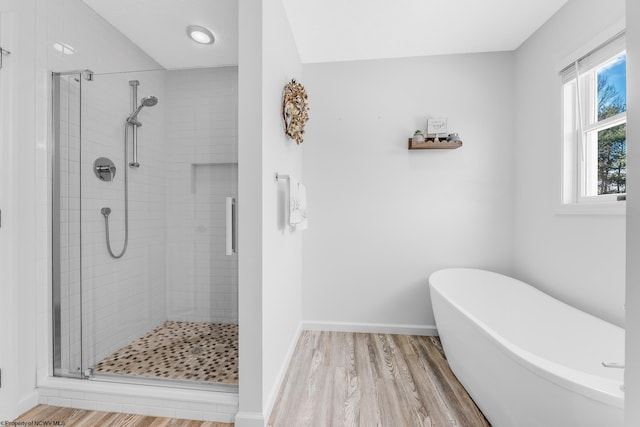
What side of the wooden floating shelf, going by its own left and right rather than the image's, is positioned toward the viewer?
front

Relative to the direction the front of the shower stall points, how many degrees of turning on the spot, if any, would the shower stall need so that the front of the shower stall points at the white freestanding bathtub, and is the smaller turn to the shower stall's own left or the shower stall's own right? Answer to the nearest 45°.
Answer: approximately 45° to the shower stall's own left

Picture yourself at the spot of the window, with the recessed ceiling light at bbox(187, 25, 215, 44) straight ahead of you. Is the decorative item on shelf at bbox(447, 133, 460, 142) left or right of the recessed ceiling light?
right

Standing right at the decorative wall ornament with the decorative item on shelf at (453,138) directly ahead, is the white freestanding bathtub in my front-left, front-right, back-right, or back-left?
front-right

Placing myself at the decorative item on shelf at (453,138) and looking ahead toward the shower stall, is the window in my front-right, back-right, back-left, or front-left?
back-left

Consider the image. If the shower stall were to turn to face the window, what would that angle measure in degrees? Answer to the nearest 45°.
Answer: approximately 45° to its left

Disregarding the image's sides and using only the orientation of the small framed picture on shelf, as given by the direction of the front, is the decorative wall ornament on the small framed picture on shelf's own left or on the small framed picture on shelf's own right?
on the small framed picture on shelf's own right

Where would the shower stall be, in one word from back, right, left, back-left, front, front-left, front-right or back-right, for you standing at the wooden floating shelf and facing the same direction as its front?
front-right

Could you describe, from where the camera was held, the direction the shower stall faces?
facing the viewer

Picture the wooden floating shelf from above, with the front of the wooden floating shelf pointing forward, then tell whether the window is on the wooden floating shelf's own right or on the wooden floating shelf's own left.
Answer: on the wooden floating shelf's own left

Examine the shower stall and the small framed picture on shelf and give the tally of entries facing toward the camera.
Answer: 2

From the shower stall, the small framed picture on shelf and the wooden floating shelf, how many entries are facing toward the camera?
3

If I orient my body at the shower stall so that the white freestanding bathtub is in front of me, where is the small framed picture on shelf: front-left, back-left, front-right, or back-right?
front-left

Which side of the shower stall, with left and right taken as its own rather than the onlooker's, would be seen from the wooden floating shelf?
left

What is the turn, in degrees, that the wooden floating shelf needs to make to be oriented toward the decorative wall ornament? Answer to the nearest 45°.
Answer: approximately 45° to its right
